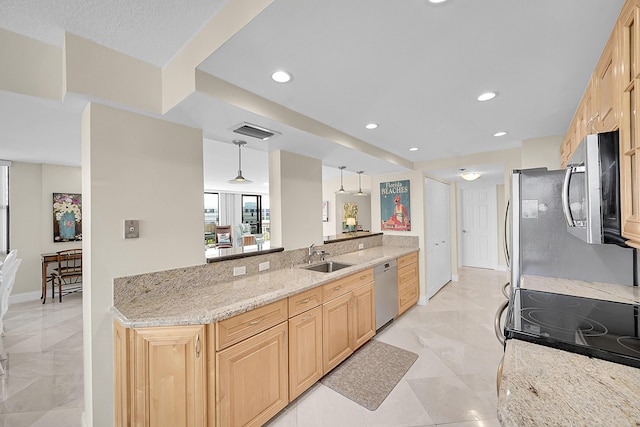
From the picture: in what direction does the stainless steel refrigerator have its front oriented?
to the viewer's left

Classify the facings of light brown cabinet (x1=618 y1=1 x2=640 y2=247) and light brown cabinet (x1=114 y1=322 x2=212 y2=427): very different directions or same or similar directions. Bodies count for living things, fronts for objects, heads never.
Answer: very different directions

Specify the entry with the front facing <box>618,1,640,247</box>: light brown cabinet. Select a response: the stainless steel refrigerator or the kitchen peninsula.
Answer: the kitchen peninsula

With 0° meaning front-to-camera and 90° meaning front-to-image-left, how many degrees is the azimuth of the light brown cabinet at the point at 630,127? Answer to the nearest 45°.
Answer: approximately 90°

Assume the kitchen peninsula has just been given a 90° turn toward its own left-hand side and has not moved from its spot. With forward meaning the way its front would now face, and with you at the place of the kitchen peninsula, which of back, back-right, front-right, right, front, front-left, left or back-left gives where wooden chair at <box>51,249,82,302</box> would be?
left

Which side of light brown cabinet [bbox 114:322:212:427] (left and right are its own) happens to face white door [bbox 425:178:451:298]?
left

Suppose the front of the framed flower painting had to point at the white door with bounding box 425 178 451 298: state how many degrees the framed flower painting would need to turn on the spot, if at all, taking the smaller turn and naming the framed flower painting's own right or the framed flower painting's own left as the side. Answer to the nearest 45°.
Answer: approximately 45° to the framed flower painting's own left

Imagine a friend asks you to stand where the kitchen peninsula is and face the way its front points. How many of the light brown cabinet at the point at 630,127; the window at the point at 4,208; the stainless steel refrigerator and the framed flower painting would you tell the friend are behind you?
2

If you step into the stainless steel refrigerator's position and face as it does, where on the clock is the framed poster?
The framed poster is roughly at 1 o'clock from the stainless steel refrigerator.

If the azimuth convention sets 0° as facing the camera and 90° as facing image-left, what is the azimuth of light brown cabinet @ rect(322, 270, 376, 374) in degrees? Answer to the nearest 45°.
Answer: approximately 315°

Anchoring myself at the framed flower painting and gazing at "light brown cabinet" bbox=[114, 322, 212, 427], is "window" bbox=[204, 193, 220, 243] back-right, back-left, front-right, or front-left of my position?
back-left
